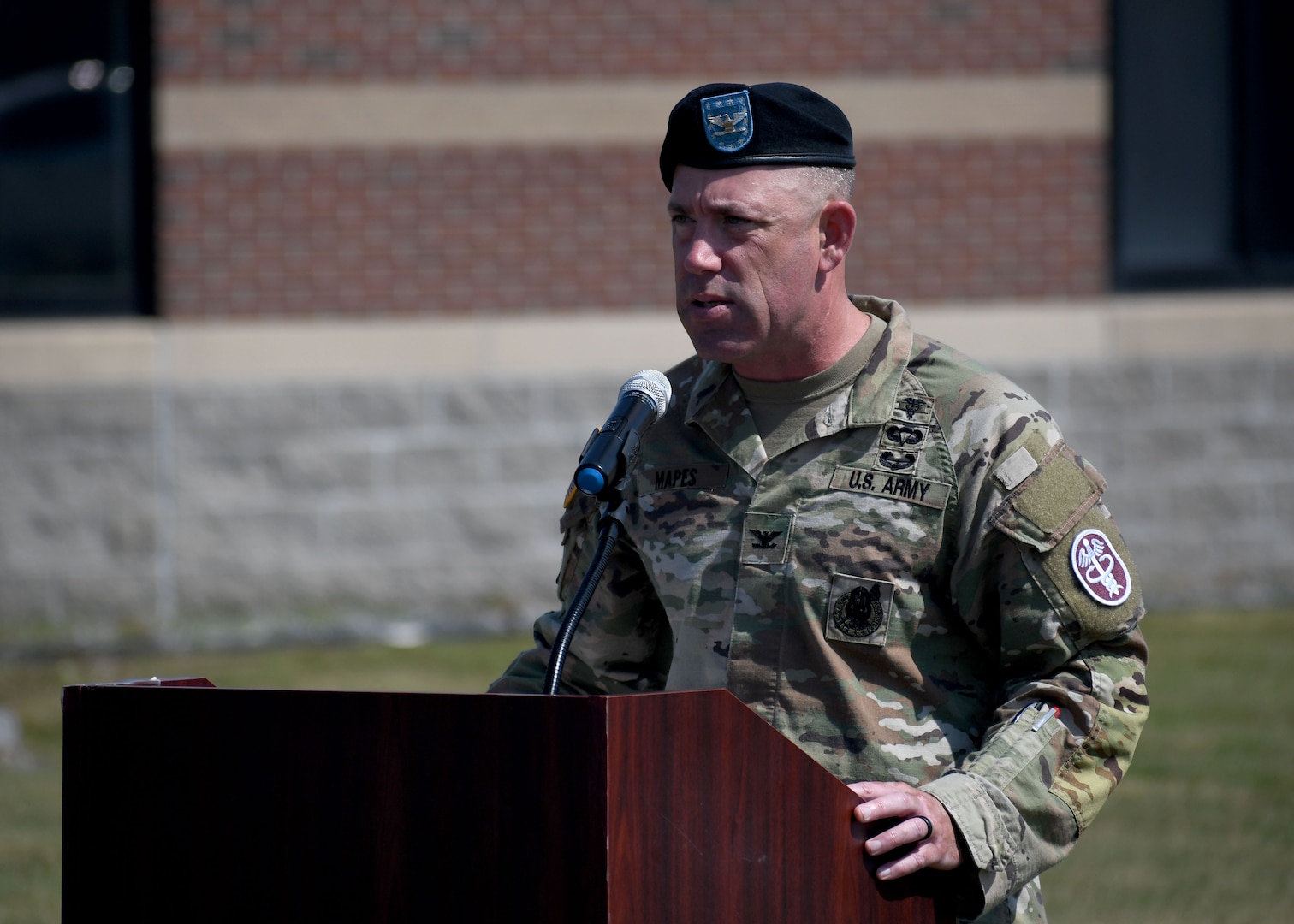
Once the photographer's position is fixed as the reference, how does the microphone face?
facing away from the viewer and to the right of the viewer

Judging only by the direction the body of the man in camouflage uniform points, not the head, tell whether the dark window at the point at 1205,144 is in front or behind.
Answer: behind

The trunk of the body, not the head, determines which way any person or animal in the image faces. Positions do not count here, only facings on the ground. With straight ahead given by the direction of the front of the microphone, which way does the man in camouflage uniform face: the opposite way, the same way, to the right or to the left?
the opposite way

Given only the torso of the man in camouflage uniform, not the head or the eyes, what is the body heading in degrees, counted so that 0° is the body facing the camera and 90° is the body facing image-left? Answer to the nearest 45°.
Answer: approximately 45°
